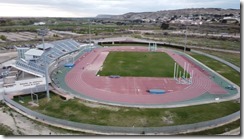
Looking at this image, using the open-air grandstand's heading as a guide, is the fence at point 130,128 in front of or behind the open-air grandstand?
in front
